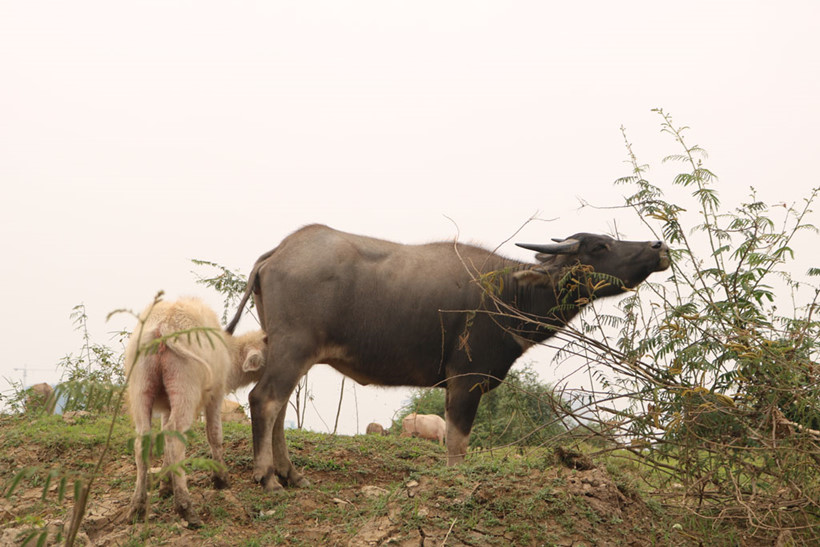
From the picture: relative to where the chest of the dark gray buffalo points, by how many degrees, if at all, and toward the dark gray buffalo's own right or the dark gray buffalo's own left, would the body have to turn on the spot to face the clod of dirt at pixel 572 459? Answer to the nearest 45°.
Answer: approximately 45° to the dark gray buffalo's own right

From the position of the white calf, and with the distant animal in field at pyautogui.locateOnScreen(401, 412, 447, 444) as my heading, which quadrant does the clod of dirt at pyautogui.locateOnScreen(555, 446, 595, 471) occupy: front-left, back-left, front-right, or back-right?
front-right

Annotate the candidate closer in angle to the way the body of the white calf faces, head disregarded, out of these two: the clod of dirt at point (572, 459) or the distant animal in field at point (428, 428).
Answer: the distant animal in field

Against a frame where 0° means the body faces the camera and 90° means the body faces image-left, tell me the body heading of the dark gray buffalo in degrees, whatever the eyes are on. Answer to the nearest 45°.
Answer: approximately 270°

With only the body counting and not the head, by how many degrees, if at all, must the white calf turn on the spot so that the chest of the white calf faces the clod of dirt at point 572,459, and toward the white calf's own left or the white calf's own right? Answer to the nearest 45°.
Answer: approximately 45° to the white calf's own right

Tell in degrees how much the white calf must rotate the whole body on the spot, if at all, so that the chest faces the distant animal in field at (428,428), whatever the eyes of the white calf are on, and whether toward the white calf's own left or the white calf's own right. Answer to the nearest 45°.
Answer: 0° — it already faces it

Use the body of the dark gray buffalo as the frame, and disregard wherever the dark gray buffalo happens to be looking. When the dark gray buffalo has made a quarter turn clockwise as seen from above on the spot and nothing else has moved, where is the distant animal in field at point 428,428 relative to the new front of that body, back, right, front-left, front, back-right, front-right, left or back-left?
back

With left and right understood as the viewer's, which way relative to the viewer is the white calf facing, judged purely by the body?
facing away from the viewer and to the right of the viewer

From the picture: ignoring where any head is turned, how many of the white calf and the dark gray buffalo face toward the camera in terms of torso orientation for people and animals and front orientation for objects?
0
